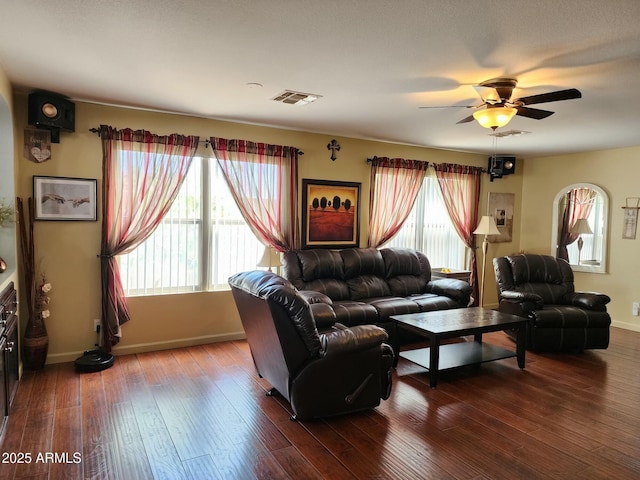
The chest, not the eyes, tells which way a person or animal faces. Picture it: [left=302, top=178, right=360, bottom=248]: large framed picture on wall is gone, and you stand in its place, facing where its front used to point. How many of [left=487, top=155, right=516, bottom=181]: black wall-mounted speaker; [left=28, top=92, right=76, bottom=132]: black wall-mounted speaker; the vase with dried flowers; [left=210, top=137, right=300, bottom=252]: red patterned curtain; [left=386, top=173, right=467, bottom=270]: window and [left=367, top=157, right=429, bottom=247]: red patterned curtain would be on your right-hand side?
3

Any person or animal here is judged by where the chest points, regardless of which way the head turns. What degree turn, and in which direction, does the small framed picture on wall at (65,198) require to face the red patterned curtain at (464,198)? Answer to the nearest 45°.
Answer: approximately 90° to its left

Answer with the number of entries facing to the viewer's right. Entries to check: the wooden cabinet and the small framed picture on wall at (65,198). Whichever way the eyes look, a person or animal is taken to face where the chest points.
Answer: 1

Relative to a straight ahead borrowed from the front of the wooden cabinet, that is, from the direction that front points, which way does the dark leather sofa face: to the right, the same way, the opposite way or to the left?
to the right

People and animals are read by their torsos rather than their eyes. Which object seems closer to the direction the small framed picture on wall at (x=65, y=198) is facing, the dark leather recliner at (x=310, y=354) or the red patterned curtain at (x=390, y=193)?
the dark leather recliner

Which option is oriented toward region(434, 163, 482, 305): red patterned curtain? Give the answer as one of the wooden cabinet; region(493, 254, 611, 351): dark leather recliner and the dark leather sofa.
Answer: the wooden cabinet

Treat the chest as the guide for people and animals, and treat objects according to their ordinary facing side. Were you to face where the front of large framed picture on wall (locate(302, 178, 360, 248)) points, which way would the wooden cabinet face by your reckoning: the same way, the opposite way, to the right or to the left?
to the left

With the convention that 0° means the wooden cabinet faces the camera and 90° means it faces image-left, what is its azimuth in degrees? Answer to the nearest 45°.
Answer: approximately 270°

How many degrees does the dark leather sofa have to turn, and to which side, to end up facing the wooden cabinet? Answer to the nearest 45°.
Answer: approximately 90° to its right
